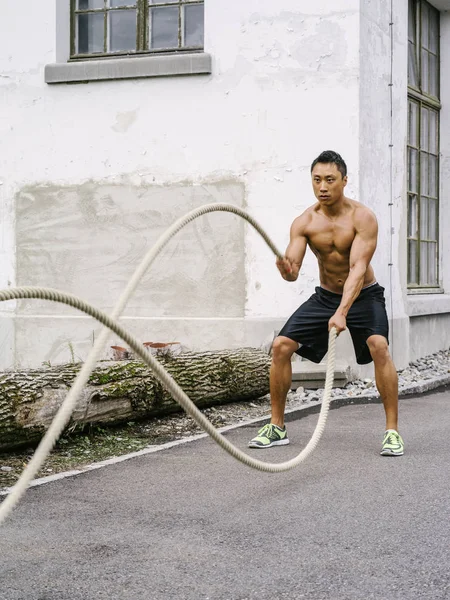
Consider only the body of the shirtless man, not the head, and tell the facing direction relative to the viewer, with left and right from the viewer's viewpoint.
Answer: facing the viewer and to the left of the viewer

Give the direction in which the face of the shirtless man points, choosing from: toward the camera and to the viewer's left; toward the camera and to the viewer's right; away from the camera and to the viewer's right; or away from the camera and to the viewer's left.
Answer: toward the camera and to the viewer's left

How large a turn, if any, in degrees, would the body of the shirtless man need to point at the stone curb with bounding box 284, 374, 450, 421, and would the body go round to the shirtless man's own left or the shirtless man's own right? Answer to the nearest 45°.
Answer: approximately 135° to the shirtless man's own right

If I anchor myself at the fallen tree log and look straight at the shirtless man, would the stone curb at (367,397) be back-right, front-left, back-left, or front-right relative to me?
front-left

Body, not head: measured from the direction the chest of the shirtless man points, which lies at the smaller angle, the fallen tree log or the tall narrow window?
the fallen tree log

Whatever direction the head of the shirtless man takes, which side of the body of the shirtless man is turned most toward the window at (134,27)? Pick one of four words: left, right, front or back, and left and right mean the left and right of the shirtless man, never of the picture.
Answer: right

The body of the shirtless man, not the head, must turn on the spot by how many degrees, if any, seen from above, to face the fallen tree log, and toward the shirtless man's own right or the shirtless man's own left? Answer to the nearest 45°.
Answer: approximately 45° to the shirtless man's own right
